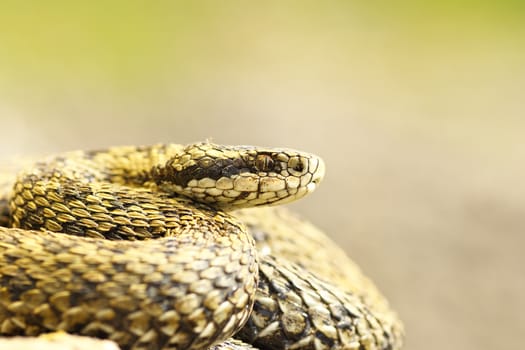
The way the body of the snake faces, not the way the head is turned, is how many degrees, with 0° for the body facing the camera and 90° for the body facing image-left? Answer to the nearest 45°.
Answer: approximately 270°
